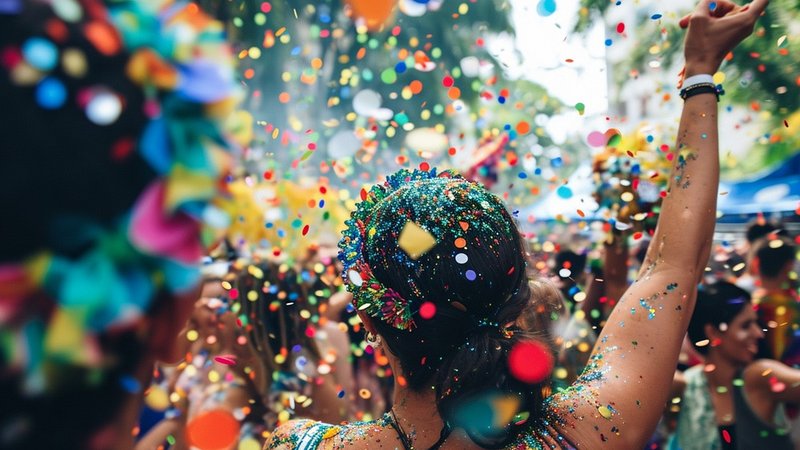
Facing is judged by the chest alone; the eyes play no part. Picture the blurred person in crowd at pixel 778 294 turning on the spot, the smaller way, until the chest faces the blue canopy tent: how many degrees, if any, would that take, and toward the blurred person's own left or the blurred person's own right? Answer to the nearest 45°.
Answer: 0° — they already face it

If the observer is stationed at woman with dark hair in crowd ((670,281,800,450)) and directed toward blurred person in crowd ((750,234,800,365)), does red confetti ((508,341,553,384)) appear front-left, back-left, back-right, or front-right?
back-left

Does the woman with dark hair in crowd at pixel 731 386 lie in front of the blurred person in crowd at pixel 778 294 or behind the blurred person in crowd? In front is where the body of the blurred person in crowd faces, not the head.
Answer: behind

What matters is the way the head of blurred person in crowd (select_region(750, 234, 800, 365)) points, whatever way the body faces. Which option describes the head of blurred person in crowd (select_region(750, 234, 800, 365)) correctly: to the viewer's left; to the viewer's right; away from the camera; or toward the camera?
away from the camera

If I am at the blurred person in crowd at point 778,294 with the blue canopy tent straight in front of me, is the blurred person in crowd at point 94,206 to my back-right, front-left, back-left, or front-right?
back-left

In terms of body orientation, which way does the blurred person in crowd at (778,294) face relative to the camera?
away from the camera

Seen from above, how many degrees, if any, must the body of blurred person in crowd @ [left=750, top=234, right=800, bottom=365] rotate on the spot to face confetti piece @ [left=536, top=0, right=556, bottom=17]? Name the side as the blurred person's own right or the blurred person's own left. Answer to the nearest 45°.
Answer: approximately 135° to the blurred person's own left

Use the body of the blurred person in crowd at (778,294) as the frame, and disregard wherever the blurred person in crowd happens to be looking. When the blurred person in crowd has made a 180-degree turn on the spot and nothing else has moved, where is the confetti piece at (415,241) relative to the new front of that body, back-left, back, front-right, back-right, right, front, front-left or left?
front
